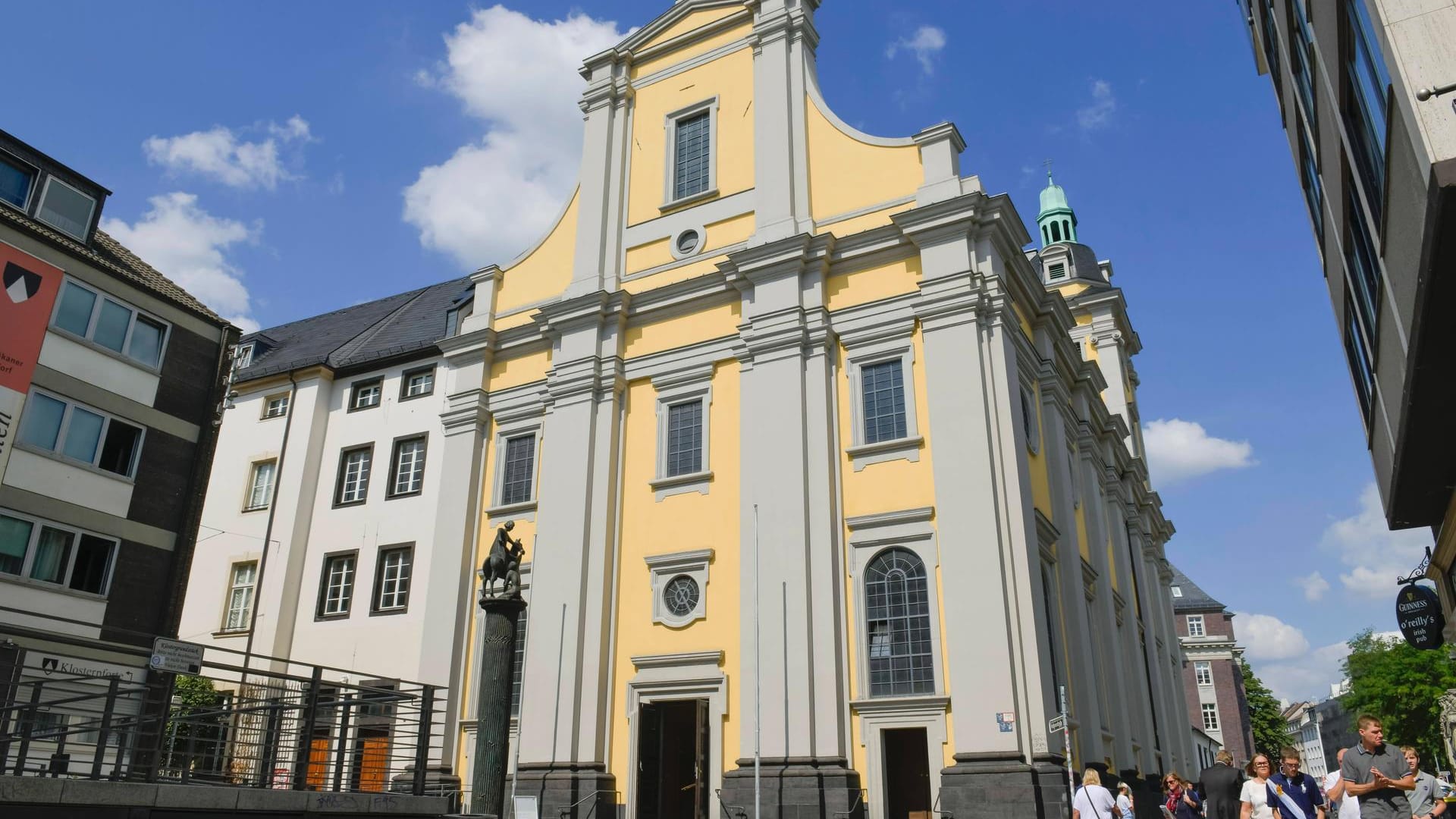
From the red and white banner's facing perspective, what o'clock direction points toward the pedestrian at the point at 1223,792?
The pedestrian is roughly at 12 o'clock from the red and white banner.

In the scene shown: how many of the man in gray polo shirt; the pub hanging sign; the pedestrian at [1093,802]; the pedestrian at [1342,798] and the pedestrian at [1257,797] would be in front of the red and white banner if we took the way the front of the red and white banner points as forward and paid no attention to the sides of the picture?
5

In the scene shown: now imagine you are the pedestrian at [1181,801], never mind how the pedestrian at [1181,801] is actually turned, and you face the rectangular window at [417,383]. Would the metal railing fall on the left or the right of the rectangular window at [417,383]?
left

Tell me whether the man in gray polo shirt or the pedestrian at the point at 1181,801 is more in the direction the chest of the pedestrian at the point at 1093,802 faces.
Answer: the pedestrian

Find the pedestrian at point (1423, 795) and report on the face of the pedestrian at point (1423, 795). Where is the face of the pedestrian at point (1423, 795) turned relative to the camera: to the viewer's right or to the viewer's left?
to the viewer's left

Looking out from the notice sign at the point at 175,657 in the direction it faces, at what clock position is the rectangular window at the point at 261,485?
The rectangular window is roughly at 6 o'clock from the notice sign.

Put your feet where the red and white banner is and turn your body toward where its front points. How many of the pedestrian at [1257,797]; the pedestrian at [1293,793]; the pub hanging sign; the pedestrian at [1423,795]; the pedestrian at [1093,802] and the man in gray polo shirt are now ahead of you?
6

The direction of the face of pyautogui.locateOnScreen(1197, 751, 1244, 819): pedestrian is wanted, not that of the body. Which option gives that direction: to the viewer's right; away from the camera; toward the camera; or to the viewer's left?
away from the camera

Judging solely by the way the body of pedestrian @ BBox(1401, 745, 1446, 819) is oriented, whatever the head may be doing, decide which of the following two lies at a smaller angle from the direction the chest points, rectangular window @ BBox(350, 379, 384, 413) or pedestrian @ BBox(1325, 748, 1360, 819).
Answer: the pedestrian

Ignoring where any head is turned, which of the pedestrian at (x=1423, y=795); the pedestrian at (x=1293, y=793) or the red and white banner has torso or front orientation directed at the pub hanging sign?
the red and white banner

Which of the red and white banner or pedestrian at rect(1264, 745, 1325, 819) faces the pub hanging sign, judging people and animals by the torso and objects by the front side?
the red and white banner

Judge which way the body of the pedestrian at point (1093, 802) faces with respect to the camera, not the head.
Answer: away from the camera
